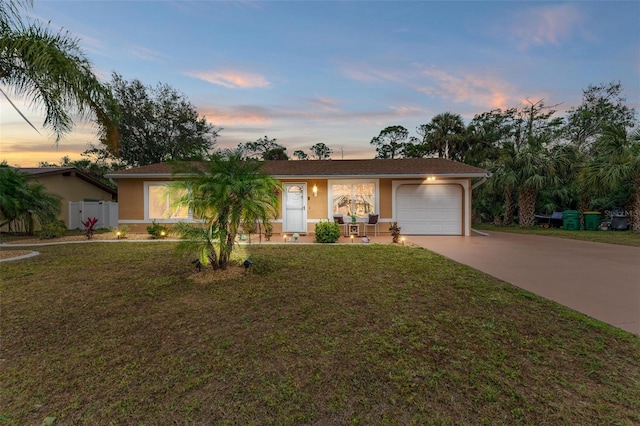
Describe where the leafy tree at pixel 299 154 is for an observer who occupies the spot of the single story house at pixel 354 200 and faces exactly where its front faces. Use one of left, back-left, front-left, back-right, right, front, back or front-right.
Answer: back

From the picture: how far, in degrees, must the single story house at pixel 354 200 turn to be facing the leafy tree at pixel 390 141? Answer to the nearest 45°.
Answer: approximately 180°

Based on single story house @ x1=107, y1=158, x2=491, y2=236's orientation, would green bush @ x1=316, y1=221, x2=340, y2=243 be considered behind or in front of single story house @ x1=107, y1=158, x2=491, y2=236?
in front

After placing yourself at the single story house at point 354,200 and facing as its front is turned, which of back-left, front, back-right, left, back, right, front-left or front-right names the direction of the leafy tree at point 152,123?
back-right

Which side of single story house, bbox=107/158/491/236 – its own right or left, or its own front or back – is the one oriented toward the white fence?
right

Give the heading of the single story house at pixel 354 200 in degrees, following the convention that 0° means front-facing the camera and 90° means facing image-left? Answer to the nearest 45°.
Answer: approximately 0°

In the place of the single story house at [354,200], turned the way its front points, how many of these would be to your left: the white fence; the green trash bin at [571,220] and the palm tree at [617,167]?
2

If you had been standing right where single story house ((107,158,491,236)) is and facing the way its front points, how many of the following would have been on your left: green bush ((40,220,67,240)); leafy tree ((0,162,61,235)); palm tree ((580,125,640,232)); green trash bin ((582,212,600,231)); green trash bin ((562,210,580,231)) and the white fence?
3

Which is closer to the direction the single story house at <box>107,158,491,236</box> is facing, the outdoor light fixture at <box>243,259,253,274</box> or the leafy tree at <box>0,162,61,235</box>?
the outdoor light fixture

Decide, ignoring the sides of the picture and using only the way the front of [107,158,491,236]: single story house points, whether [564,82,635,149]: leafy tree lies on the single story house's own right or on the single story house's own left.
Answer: on the single story house's own left

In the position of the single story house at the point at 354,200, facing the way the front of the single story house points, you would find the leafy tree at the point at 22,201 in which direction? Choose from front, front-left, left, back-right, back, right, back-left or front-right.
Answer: right

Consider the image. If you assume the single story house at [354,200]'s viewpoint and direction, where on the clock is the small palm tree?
The small palm tree is roughly at 1 o'clock from the single story house.

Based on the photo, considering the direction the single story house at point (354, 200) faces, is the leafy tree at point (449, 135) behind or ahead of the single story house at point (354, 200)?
behind

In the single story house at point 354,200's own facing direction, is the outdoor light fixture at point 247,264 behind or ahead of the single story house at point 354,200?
ahead
